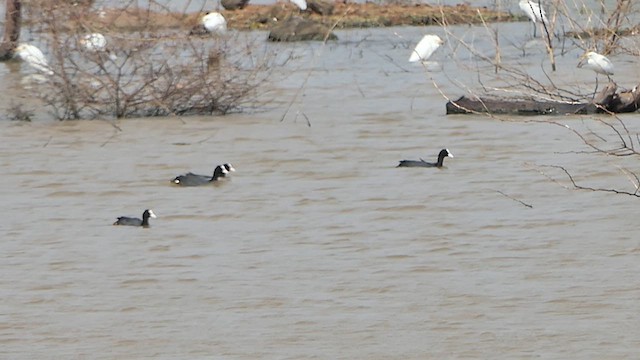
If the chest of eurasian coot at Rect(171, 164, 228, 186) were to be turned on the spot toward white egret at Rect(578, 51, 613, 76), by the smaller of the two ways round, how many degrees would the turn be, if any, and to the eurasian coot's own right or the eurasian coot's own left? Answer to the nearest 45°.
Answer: approximately 45° to the eurasian coot's own left

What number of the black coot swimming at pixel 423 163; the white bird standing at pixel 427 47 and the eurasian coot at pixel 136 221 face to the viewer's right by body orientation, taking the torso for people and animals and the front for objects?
3

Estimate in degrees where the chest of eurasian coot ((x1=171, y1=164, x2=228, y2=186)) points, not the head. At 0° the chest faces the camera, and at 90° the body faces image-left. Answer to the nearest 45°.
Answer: approximately 270°

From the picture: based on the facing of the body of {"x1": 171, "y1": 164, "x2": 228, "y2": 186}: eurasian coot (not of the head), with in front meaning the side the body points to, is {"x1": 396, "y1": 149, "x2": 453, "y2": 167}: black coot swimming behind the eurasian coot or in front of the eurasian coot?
in front

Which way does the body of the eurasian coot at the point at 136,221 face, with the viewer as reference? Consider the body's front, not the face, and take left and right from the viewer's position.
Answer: facing to the right of the viewer

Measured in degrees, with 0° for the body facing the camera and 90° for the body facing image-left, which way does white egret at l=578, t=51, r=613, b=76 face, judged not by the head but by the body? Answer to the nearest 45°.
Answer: approximately 90°

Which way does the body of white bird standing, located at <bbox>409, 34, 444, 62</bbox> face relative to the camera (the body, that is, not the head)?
to the viewer's right

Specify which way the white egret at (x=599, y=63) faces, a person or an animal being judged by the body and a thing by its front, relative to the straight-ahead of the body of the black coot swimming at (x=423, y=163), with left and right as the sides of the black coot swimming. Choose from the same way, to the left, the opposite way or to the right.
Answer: the opposite way

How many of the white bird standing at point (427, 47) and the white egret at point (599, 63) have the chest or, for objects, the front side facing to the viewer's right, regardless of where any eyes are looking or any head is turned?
1

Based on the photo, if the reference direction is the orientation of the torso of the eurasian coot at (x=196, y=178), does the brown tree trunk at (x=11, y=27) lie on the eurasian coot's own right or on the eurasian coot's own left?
on the eurasian coot's own left

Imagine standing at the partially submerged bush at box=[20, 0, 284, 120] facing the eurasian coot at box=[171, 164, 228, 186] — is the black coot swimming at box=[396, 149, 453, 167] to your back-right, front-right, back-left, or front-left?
front-left

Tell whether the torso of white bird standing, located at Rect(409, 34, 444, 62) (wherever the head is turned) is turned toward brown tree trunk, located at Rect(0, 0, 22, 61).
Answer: no

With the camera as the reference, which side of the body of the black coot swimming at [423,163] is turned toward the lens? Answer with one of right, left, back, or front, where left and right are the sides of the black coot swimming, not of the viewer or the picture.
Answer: right
